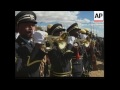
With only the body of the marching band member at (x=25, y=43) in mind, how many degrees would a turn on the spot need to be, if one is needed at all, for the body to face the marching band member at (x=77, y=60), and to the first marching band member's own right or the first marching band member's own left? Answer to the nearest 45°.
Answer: approximately 45° to the first marching band member's own left

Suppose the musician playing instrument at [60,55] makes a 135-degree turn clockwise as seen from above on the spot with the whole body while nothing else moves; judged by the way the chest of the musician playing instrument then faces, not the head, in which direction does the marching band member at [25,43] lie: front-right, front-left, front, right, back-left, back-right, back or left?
front

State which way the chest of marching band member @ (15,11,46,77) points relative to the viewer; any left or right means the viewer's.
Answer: facing the viewer and to the right of the viewer

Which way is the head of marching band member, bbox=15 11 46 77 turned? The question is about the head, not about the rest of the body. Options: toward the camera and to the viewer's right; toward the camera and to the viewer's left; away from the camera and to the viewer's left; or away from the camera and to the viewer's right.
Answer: toward the camera and to the viewer's right

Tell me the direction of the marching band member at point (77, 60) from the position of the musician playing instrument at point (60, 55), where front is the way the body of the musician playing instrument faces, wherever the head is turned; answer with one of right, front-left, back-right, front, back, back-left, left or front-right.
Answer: front-left
